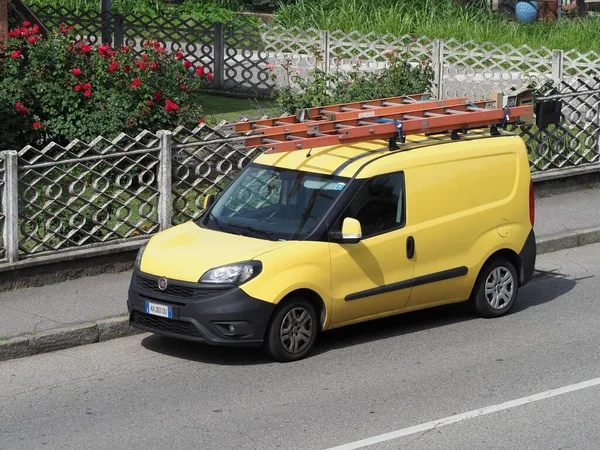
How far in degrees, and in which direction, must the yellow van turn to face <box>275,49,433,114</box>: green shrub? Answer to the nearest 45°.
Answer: approximately 135° to its right

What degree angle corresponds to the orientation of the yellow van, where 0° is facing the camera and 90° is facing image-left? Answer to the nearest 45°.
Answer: approximately 45°

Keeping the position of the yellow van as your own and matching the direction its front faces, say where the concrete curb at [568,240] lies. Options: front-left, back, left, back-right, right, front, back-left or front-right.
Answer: back

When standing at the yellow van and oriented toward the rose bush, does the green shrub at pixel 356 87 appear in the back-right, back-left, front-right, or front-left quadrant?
front-right

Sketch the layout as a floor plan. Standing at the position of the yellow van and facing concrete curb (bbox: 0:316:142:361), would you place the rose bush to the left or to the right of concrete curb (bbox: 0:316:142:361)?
right

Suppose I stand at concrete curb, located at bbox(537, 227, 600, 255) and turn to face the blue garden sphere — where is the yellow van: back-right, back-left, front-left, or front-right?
back-left

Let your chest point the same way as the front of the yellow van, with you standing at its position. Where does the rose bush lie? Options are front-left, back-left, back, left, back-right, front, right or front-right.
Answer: right

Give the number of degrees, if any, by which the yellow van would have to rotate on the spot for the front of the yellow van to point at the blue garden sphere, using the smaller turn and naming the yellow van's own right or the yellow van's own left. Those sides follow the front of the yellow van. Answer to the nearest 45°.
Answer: approximately 135° to the yellow van's own right
